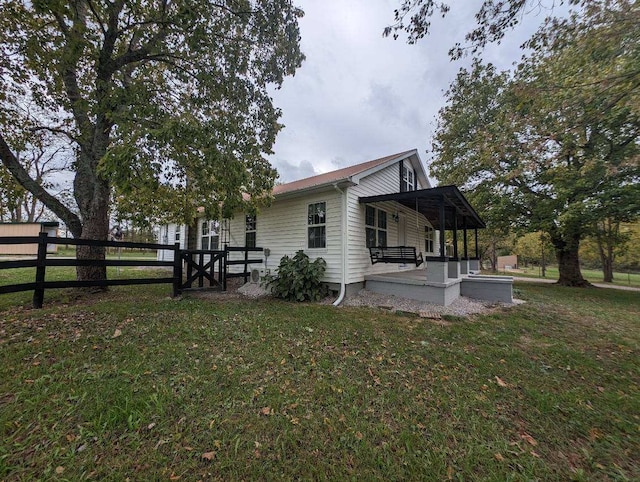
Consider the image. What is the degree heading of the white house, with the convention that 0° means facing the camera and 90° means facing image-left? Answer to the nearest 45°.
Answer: approximately 315°

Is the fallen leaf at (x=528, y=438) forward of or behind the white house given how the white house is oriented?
forward

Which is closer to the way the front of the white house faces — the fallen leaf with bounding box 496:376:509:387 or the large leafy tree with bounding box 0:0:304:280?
the fallen leaf

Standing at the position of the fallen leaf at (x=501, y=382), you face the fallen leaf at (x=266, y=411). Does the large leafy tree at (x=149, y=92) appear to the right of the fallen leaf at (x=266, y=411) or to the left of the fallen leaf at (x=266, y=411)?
right

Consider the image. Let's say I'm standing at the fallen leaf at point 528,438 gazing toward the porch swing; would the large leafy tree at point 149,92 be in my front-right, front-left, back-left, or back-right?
front-left

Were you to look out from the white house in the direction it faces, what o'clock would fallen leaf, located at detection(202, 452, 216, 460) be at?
The fallen leaf is roughly at 2 o'clock from the white house.

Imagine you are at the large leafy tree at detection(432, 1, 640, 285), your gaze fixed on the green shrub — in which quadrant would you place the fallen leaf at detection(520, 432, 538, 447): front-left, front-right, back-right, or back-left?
front-left

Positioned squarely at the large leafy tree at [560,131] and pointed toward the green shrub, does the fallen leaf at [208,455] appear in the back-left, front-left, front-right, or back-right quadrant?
front-left

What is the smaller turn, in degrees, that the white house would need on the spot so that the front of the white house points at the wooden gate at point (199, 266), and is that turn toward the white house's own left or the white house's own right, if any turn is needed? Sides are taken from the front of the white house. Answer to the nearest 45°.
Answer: approximately 135° to the white house's own right

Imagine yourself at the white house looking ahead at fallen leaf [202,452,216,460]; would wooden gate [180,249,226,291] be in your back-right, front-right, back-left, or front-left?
front-right

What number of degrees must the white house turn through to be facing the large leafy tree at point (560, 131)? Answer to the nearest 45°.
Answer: approximately 45° to its left

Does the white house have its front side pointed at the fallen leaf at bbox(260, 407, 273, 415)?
no

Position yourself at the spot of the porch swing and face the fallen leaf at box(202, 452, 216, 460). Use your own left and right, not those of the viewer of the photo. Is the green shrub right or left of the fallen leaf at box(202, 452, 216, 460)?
right

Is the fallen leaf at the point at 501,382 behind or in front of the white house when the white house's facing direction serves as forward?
in front

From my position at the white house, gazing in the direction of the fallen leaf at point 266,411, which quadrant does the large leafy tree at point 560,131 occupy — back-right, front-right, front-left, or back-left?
back-left
